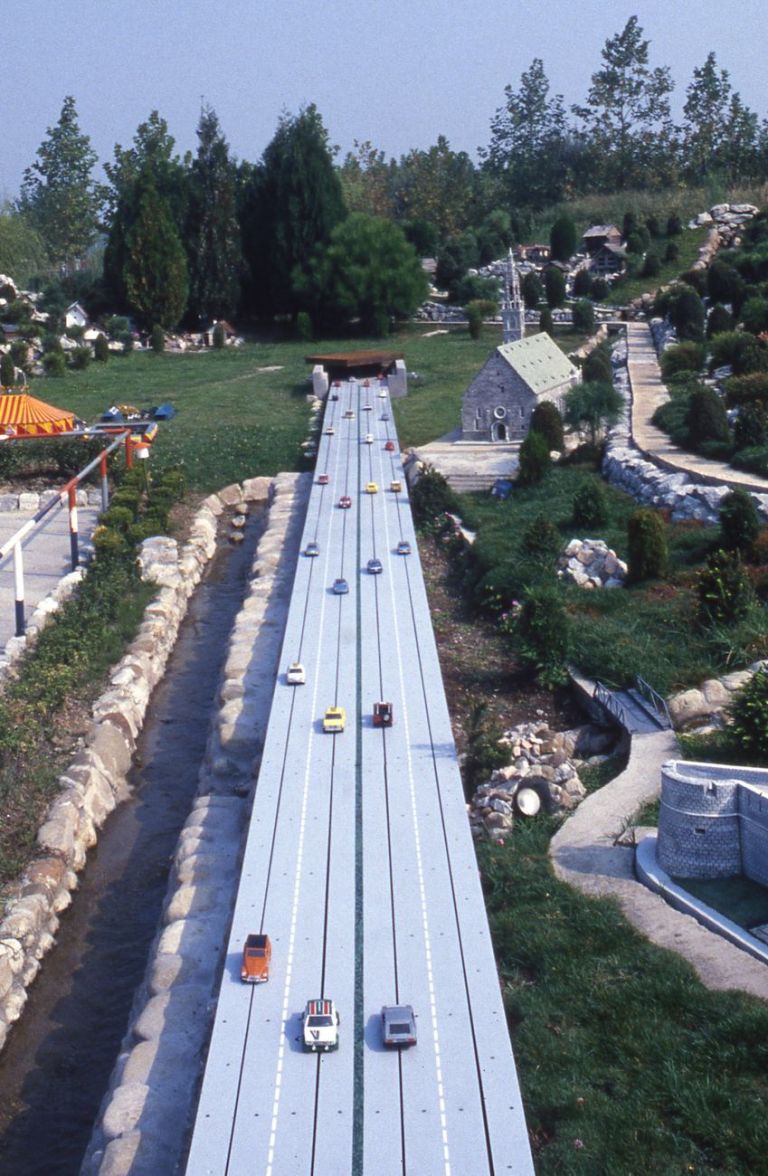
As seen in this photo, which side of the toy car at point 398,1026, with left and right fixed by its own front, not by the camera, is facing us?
back

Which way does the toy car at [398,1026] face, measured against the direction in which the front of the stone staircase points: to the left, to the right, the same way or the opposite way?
the opposite way

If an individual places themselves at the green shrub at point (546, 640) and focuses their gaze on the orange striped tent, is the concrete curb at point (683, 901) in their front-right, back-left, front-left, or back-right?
back-left

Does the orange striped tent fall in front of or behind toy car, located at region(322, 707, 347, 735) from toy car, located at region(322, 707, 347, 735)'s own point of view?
behind

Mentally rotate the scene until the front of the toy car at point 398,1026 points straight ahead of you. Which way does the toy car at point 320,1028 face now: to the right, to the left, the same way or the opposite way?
the opposite way

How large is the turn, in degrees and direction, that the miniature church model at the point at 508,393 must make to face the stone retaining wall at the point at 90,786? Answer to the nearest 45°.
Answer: approximately 45° to its left

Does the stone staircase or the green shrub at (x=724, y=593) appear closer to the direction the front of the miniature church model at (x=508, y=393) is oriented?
the stone staircase

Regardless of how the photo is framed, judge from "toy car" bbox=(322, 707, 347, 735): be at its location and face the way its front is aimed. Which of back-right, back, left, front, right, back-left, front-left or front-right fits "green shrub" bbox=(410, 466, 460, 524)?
back

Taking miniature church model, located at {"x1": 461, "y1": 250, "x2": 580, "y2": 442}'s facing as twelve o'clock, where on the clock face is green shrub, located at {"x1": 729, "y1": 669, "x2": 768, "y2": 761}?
The green shrub is roughly at 10 o'clock from the miniature church model.

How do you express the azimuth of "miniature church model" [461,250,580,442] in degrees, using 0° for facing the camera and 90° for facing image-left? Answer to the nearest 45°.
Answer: approximately 45°

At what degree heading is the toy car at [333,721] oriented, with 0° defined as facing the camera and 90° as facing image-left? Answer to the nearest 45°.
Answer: approximately 0°

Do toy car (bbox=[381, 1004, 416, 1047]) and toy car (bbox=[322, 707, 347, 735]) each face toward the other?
yes

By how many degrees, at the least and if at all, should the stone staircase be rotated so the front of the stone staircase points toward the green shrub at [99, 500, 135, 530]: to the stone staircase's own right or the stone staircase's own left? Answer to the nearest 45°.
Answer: approximately 45° to the stone staircase's own right

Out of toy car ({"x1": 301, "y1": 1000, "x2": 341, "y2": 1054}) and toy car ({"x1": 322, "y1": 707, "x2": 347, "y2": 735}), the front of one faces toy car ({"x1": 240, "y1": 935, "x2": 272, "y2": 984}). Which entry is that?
toy car ({"x1": 322, "y1": 707, "x2": 347, "y2": 735})
